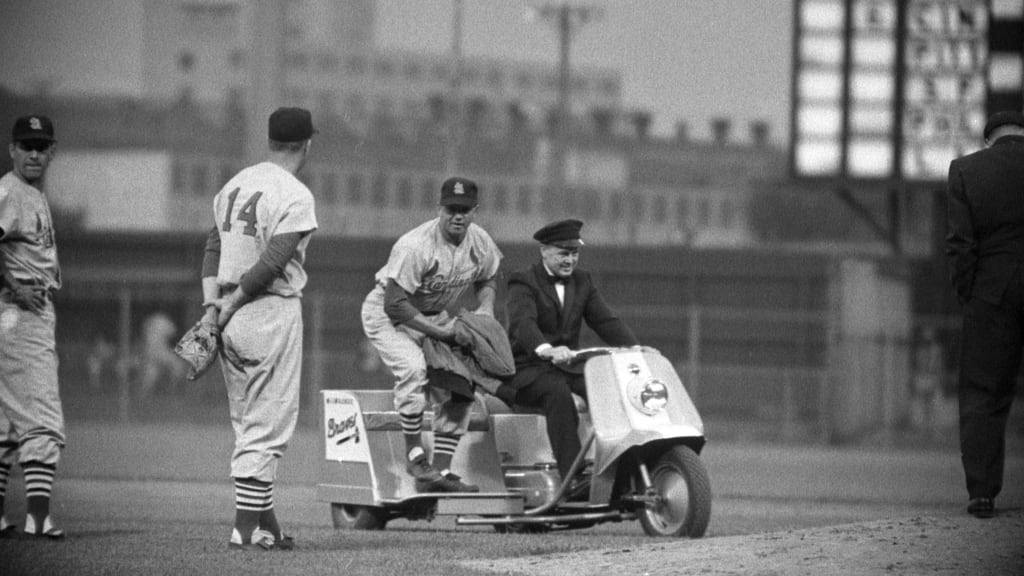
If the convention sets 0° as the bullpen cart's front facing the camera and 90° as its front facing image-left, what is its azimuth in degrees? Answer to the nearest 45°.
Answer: approximately 315°

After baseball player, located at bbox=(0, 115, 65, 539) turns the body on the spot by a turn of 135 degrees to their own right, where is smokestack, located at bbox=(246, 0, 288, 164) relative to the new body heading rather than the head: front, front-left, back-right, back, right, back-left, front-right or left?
right

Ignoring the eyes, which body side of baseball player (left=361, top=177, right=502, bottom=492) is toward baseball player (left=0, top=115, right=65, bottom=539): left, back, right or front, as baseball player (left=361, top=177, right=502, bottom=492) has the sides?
right

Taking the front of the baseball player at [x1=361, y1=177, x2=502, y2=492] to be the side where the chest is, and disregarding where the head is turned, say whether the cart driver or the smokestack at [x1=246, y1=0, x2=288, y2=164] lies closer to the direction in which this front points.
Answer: the cart driver

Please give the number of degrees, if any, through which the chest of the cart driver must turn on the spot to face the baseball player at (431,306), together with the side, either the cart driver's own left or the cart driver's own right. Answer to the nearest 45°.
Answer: approximately 90° to the cart driver's own right

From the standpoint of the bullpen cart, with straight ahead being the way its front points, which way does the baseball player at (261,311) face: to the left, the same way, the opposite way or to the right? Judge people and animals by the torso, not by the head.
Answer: to the left

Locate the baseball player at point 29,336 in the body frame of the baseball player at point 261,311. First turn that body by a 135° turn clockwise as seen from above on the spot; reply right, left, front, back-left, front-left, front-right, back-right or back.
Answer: back-right

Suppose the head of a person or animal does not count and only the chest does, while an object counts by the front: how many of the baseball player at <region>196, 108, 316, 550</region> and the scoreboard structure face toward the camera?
1

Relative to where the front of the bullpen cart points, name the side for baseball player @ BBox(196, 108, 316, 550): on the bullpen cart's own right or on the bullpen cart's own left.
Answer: on the bullpen cart's own right

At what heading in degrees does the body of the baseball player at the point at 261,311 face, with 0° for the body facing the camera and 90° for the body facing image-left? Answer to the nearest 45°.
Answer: approximately 225°
